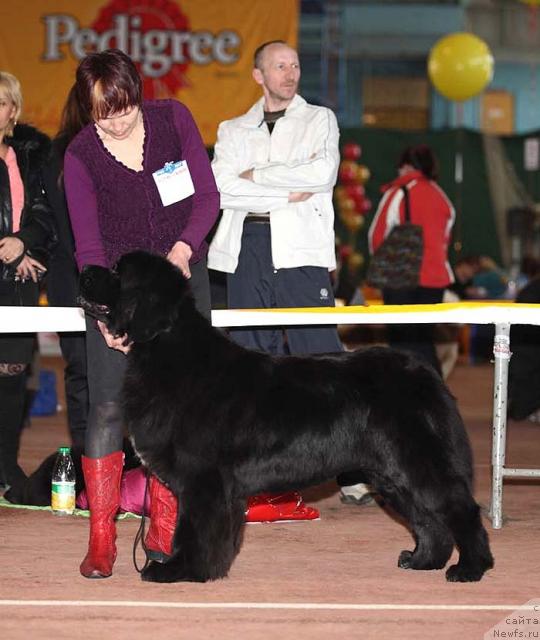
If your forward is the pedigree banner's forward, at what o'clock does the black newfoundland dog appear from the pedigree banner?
The black newfoundland dog is roughly at 12 o'clock from the pedigree banner.

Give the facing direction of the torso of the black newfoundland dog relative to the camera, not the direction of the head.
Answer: to the viewer's left

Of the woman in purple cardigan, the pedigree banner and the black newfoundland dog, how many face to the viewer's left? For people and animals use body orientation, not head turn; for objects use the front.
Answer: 1

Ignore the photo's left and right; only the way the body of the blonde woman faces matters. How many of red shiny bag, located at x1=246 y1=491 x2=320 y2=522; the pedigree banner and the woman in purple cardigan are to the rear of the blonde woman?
1

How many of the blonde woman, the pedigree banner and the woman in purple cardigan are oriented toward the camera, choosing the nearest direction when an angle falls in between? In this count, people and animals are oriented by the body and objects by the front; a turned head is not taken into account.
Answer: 3

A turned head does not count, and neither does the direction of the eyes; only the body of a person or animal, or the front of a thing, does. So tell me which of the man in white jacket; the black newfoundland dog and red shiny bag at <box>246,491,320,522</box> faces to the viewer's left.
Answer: the black newfoundland dog

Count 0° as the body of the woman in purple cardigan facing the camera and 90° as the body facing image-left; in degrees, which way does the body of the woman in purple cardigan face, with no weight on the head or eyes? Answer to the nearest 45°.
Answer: approximately 0°

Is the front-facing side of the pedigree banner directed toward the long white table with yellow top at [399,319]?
yes

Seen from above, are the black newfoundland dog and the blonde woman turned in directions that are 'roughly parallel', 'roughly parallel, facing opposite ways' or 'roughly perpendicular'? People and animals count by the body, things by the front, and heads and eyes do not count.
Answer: roughly perpendicular

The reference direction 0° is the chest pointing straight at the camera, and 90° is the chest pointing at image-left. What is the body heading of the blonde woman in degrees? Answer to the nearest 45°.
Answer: approximately 0°

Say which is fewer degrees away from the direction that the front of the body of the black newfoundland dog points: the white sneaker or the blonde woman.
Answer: the blonde woman

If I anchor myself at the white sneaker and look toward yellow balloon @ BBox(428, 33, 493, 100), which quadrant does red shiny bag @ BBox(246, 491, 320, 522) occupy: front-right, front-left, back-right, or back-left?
back-left
